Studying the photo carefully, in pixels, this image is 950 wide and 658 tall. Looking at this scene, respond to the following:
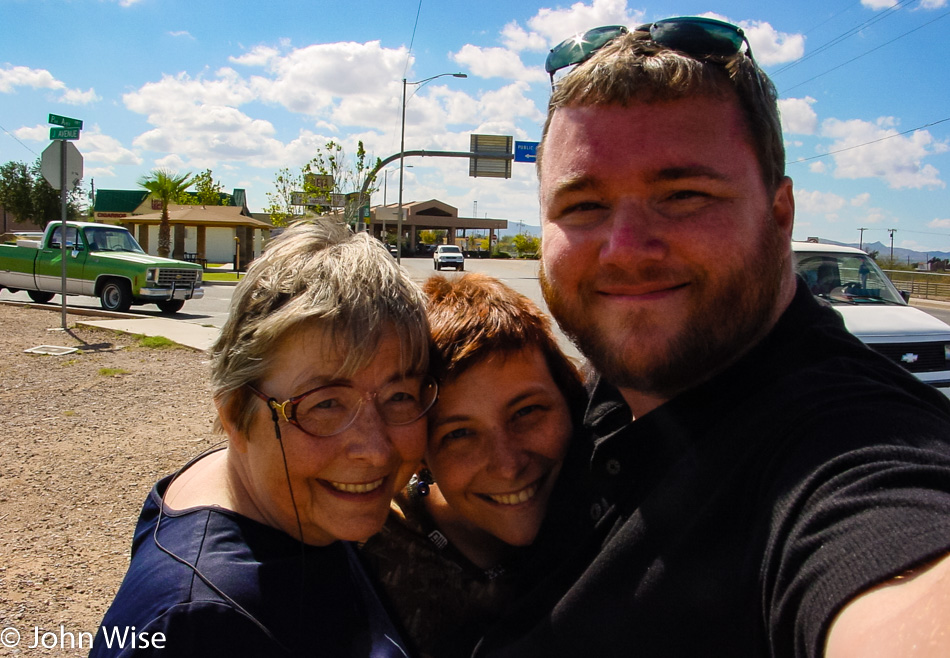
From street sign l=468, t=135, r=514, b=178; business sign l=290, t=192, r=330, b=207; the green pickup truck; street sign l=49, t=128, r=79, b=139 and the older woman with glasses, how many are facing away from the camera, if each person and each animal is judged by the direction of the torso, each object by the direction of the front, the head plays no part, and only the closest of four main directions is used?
1

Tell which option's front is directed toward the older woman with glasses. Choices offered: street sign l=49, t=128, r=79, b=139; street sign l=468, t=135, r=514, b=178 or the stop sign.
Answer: street sign l=49, t=128, r=79, b=139

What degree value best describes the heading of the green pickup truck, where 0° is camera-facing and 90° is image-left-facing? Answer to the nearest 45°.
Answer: approximately 315°

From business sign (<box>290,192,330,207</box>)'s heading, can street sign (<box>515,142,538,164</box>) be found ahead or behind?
ahead

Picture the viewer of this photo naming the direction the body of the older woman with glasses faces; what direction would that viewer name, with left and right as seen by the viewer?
facing the viewer and to the right of the viewer

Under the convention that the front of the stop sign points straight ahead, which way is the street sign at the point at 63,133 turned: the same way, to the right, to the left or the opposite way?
the opposite way

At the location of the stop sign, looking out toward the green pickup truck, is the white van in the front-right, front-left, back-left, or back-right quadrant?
back-right

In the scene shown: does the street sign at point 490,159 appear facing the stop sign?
no

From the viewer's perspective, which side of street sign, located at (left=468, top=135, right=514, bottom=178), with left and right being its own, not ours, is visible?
back

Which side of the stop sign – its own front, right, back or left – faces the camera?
back

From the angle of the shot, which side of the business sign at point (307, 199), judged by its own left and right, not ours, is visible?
front

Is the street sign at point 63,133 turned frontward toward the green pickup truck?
no

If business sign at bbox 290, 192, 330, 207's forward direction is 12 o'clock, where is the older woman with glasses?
The older woman with glasses is roughly at 12 o'clock from the business sign.
